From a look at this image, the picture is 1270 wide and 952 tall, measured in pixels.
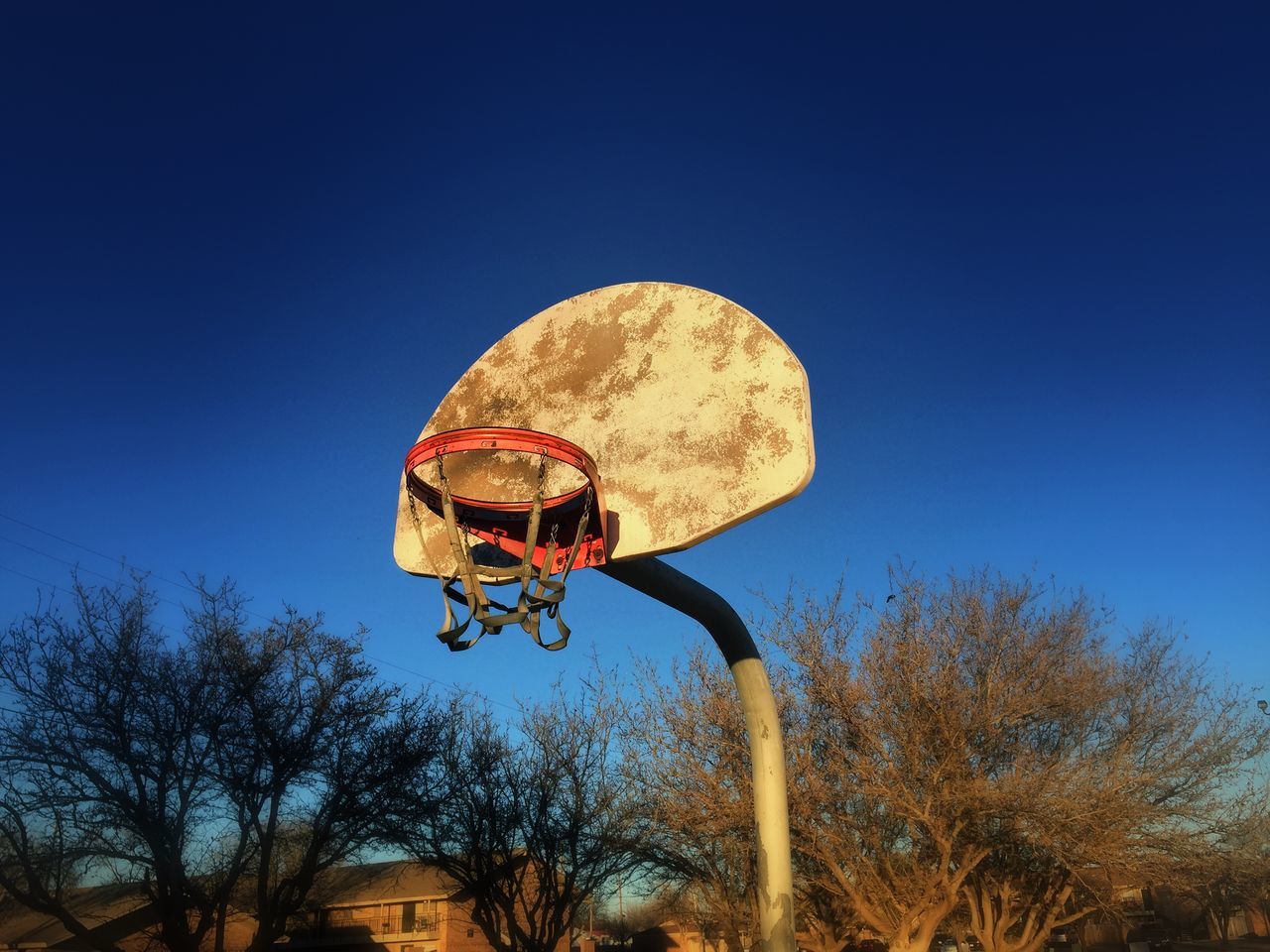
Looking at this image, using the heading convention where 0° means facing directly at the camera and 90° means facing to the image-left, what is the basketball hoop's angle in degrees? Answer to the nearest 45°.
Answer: approximately 45°

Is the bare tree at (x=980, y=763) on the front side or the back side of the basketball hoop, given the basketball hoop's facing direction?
on the back side

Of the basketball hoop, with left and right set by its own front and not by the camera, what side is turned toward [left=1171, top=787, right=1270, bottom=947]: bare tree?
back

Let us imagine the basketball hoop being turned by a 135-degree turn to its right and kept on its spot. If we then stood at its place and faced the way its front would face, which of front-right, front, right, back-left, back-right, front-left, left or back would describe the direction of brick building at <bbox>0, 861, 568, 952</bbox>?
front
